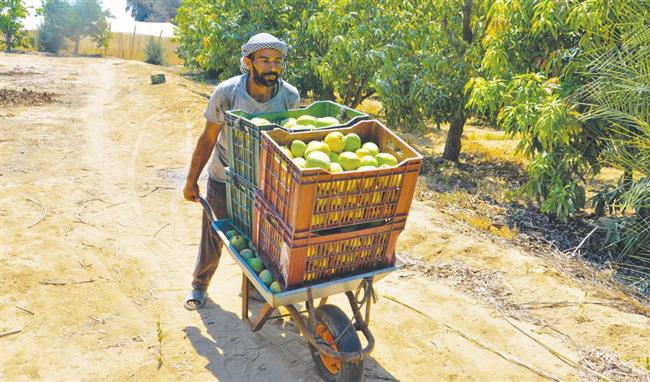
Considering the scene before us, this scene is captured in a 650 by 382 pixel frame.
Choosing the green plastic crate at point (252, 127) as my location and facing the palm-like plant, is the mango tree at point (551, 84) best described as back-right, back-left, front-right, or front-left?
front-left

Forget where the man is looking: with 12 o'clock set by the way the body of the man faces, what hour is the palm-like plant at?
The palm-like plant is roughly at 10 o'clock from the man.

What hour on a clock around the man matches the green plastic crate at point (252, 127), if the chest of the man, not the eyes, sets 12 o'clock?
The green plastic crate is roughly at 1 o'clock from the man.

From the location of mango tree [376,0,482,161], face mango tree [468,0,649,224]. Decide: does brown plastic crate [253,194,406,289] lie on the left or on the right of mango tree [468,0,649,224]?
right

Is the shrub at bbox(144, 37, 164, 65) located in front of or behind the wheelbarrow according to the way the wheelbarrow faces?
behind

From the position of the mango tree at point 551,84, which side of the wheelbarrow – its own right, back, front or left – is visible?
left

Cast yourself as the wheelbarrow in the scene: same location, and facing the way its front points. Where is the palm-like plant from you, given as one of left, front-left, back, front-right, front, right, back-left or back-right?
left

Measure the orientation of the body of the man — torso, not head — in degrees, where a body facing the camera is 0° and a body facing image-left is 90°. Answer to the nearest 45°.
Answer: approximately 315°

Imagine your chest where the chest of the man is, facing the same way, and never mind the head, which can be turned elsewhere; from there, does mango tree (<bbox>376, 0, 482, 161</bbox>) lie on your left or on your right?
on your left

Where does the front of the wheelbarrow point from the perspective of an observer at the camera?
facing the viewer and to the right of the viewer
